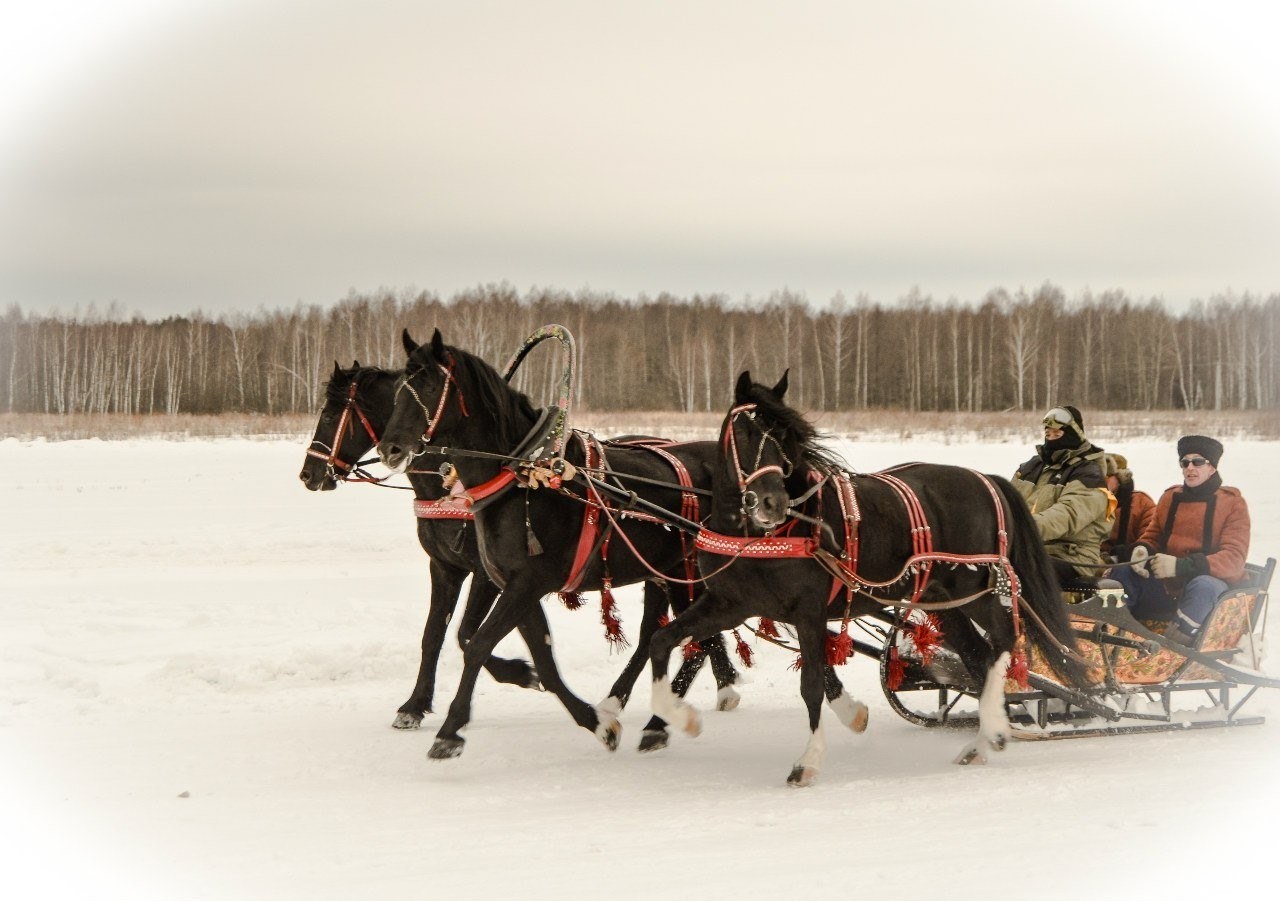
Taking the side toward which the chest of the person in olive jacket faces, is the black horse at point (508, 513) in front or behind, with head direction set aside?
in front

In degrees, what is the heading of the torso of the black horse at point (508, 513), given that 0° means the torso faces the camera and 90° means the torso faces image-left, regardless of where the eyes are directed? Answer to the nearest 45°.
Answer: approximately 45°

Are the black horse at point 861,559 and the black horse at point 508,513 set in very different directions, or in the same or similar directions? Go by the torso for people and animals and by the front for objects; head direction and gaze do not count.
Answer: same or similar directions

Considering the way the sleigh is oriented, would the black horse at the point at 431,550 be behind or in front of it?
in front

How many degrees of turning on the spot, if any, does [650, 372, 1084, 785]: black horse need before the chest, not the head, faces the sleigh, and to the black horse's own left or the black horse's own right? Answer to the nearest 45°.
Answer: approximately 180°

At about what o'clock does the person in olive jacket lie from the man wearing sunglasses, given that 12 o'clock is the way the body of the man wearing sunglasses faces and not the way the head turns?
The person in olive jacket is roughly at 1 o'clock from the man wearing sunglasses.

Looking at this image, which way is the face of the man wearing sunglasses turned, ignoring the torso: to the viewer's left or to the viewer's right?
to the viewer's left

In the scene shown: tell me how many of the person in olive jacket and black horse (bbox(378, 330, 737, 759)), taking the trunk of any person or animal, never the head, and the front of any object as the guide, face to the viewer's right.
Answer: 0

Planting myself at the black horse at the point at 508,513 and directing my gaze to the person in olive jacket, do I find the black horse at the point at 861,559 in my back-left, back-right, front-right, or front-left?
front-right

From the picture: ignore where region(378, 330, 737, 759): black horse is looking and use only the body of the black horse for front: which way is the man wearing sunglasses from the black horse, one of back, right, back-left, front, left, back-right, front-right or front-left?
back-left

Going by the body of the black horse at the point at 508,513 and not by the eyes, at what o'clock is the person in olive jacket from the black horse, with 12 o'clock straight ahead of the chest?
The person in olive jacket is roughly at 7 o'clock from the black horse.

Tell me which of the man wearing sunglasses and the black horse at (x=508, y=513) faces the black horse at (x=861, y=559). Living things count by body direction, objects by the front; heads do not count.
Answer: the man wearing sunglasses

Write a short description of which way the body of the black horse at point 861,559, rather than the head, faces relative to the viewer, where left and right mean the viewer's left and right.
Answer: facing the viewer and to the left of the viewer

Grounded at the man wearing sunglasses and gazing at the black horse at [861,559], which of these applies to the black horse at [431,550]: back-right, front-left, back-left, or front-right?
front-right

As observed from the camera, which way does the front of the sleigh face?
facing to the left of the viewer

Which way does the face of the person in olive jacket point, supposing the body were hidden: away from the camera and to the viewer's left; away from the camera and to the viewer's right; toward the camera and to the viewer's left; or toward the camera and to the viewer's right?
toward the camera and to the viewer's left
